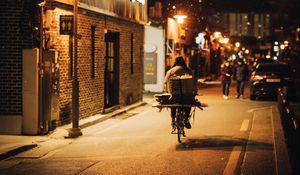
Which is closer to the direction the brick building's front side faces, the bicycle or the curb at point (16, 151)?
the bicycle

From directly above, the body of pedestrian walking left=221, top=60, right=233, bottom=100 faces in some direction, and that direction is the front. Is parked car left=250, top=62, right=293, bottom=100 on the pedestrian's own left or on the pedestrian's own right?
on the pedestrian's own left

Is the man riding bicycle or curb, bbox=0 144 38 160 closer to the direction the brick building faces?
the man riding bicycle

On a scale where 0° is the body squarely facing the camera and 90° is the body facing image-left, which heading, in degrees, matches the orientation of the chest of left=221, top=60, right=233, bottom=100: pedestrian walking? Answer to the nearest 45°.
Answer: approximately 0°

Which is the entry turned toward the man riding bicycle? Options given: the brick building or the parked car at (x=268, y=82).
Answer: the brick building

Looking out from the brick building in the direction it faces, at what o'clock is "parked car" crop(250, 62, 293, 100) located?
The parked car is roughly at 9 o'clock from the brick building.

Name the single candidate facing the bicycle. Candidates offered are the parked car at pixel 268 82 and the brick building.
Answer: the brick building
